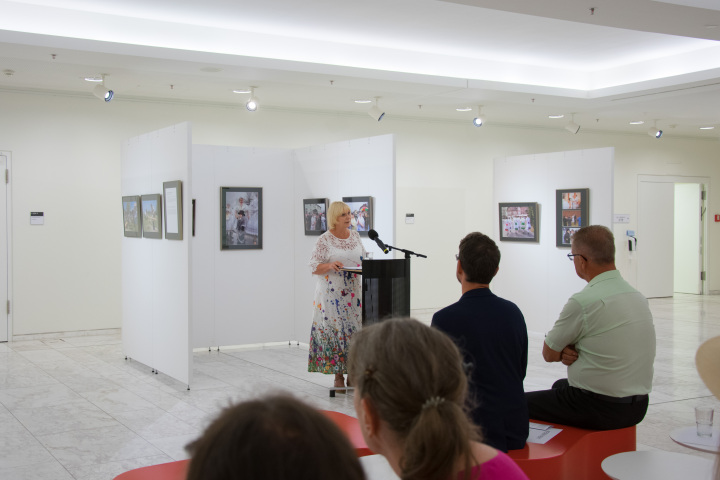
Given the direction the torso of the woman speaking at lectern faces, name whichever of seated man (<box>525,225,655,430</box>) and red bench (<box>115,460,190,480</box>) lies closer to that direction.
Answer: the seated man

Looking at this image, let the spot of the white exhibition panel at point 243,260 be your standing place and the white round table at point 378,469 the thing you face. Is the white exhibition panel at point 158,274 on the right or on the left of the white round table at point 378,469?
right

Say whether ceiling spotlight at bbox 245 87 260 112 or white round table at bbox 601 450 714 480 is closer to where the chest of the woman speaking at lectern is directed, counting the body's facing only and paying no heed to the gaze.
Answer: the white round table

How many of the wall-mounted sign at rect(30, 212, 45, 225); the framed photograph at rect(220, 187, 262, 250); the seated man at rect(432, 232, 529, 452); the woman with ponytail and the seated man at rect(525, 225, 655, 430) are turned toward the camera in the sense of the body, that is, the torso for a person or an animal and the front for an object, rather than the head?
2

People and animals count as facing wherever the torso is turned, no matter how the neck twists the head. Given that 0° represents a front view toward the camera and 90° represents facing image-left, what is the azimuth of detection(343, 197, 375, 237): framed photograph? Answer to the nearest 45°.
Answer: approximately 45°

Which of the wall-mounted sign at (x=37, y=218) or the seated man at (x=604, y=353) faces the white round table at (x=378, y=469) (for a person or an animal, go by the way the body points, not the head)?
the wall-mounted sign

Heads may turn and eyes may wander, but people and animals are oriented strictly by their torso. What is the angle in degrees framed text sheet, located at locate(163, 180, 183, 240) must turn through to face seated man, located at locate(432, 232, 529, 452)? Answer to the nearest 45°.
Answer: approximately 45° to its left

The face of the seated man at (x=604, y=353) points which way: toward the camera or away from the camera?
away from the camera

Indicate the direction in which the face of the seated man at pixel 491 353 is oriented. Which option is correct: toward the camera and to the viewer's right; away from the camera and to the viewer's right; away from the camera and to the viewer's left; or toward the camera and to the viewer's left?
away from the camera and to the viewer's left

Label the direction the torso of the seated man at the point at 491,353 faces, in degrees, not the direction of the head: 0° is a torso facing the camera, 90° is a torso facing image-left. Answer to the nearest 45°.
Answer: approximately 135°

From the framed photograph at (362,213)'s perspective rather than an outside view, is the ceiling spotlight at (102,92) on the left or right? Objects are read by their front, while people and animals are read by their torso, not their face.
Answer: on its right
